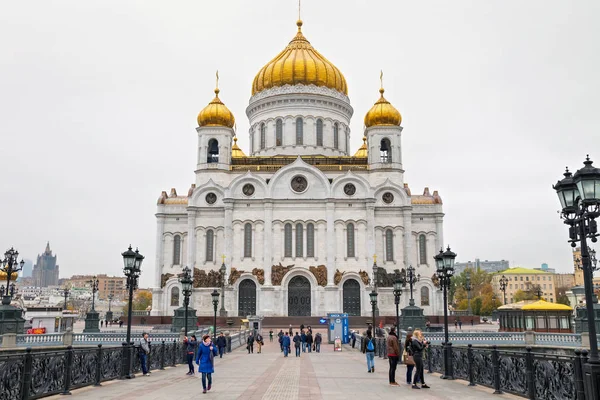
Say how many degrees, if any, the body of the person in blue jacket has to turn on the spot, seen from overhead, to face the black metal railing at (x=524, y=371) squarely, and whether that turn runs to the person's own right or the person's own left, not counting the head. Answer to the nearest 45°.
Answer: approximately 45° to the person's own left

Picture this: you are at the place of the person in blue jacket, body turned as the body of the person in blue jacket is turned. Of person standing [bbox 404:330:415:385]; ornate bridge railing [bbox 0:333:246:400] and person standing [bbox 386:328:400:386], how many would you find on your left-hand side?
2

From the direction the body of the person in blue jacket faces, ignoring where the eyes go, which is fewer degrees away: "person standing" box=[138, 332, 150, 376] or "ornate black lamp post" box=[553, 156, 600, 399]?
the ornate black lamp post

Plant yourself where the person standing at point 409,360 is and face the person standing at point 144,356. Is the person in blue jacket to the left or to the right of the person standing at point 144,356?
left

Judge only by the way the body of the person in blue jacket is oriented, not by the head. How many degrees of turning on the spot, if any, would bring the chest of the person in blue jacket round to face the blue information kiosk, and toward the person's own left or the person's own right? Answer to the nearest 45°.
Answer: approximately 180°

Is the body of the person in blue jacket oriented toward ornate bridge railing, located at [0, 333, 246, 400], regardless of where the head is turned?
no

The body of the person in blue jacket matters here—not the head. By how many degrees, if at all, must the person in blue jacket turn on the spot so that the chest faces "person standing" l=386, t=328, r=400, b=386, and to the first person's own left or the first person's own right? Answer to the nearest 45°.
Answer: approximately 90° to the first person's own left

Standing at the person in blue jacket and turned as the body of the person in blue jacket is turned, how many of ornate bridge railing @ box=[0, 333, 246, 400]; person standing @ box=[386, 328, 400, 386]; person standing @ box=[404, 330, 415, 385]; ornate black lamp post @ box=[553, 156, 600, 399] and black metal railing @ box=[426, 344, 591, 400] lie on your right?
1

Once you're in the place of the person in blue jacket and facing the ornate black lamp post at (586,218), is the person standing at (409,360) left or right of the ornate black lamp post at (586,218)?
left

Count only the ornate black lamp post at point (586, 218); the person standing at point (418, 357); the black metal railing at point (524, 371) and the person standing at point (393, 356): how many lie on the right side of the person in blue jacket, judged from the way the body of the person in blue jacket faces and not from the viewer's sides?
0

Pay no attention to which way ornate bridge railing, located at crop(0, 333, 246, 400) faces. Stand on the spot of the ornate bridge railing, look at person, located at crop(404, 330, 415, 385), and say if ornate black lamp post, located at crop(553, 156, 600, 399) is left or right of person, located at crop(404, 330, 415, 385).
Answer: right

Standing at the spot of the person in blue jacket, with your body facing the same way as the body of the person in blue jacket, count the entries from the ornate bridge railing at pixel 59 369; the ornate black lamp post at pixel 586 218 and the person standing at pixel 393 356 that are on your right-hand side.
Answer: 1

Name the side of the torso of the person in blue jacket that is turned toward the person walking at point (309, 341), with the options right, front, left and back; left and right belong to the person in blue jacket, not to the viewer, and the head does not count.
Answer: back

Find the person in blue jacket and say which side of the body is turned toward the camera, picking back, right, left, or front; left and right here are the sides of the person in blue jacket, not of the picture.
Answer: front

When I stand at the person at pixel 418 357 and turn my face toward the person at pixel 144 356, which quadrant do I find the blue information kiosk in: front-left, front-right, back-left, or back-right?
front-right

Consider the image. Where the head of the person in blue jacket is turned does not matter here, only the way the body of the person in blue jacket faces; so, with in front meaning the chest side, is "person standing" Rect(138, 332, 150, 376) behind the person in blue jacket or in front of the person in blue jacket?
behind

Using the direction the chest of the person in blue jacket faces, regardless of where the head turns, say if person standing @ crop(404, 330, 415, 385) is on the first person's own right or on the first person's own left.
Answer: on the first person's own left

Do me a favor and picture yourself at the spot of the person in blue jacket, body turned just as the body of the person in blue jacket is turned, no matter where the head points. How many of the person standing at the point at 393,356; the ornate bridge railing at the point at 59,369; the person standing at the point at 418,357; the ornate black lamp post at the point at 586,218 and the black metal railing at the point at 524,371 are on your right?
1
